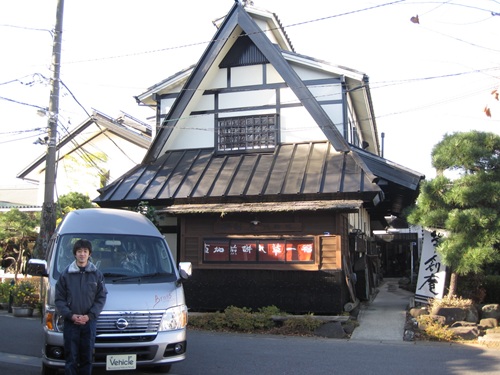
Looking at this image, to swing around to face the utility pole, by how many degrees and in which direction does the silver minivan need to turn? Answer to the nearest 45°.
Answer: approximately 180°

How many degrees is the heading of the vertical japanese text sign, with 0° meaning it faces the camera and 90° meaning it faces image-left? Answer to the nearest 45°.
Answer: approximately 0°

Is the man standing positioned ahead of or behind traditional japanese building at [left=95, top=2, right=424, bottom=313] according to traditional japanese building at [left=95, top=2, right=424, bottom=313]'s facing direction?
ahead

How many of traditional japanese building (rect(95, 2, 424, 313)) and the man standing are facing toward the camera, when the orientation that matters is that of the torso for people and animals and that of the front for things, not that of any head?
2

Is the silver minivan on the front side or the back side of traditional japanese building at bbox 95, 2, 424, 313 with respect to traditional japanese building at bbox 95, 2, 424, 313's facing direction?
on the front side

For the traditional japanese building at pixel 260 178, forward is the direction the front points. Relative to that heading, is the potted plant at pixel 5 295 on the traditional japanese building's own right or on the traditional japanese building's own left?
on the traditional japanese building's own right

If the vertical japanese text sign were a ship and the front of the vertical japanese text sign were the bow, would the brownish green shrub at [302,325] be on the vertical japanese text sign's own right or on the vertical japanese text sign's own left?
on the vertical japanese text sign's own right

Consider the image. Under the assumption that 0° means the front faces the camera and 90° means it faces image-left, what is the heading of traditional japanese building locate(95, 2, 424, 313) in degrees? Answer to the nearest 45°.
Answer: approximately 0°

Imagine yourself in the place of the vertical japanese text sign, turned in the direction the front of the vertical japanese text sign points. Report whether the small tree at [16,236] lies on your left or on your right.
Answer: on your right
